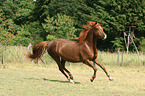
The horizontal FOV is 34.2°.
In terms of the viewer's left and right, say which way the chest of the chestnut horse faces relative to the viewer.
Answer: facing to the right of the viewer
